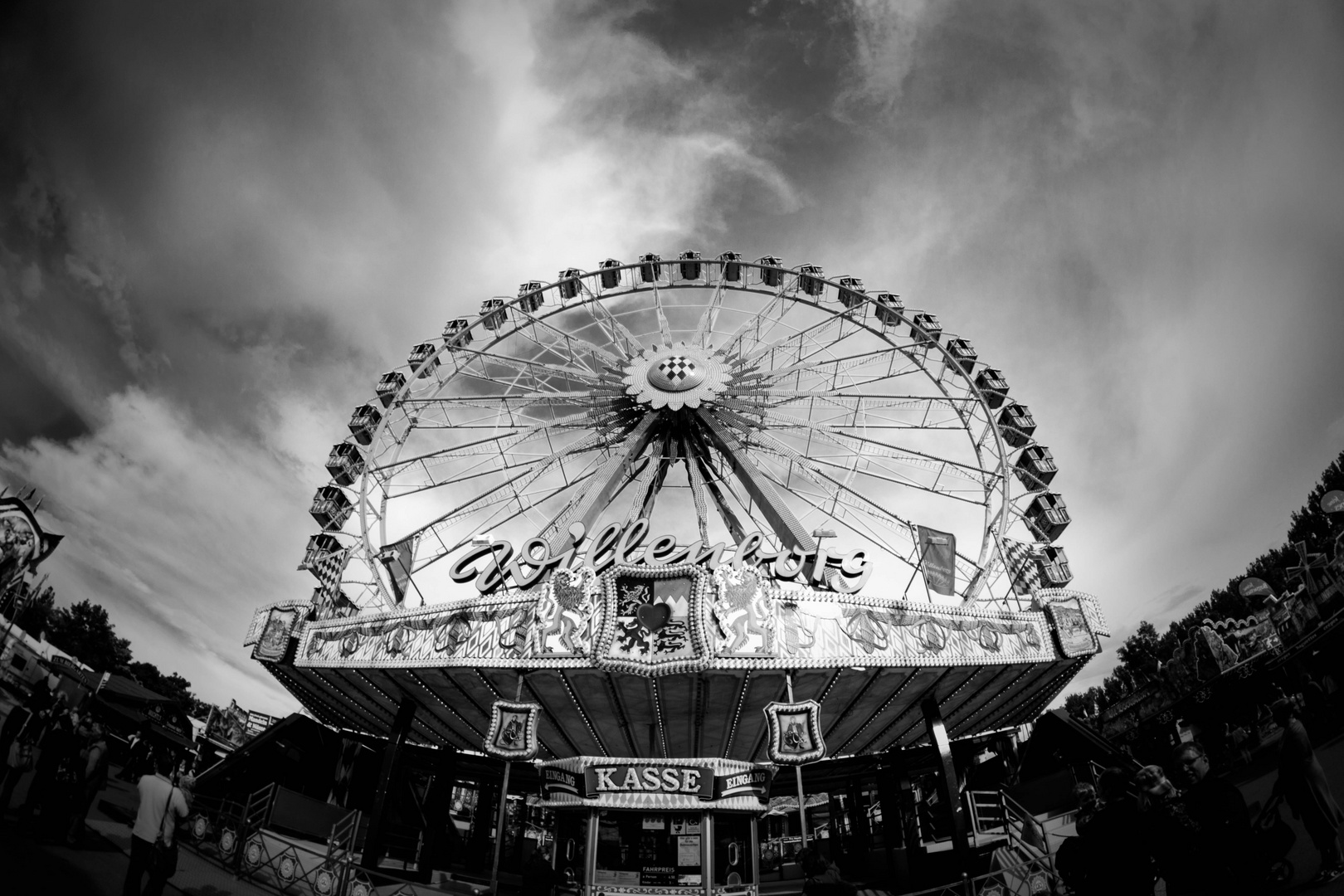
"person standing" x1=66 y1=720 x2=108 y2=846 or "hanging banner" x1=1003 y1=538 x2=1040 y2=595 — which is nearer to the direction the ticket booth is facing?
the person standing

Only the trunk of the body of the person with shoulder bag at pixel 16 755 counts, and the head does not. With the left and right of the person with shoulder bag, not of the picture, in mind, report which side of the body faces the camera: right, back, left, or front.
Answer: back

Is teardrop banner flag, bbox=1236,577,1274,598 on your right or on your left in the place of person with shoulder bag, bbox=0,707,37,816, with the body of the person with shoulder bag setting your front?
on your right

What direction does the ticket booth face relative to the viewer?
toward the camera

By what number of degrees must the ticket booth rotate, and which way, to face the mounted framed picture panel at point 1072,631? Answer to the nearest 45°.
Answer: approximately 90° to its left

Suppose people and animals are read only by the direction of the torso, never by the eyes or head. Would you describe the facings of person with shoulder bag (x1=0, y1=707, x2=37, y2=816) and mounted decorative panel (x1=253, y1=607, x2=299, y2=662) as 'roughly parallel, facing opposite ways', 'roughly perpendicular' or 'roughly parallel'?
roughly parallel, facing opposite ways

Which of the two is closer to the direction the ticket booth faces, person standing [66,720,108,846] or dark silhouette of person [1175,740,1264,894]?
the dark silhouette of person

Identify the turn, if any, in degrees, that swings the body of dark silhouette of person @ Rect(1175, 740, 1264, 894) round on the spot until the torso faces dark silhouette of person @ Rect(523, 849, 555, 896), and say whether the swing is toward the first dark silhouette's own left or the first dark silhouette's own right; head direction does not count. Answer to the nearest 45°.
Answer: approximately 45° to the first dark silhouette's own right
